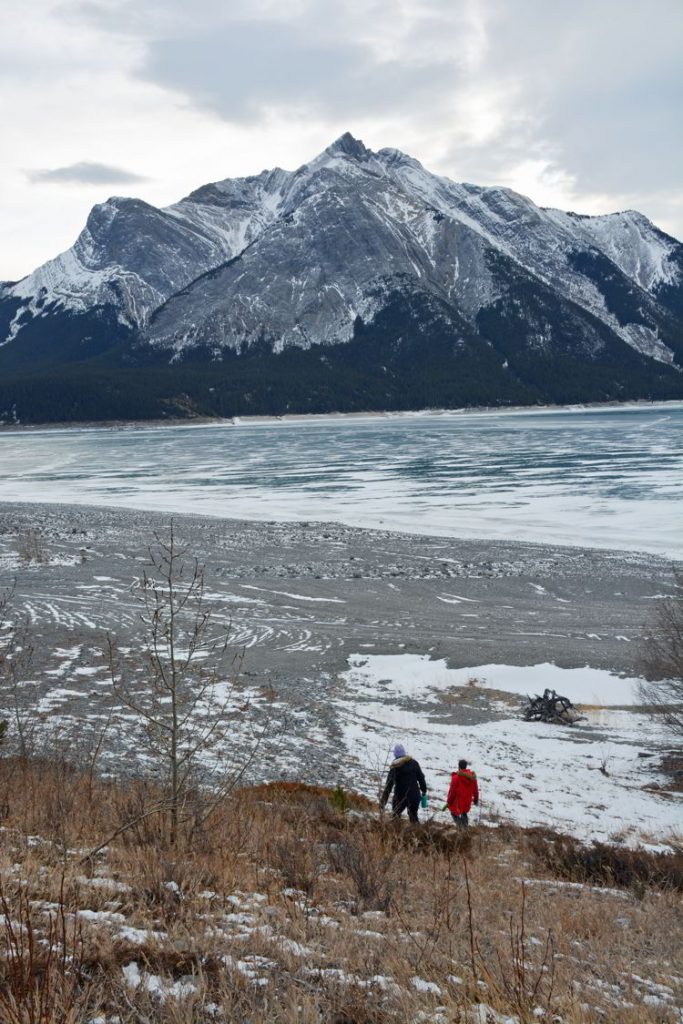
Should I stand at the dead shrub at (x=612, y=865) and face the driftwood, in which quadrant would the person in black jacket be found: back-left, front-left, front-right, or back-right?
front-left

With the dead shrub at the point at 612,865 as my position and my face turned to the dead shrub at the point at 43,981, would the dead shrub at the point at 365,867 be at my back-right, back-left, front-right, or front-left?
front-right

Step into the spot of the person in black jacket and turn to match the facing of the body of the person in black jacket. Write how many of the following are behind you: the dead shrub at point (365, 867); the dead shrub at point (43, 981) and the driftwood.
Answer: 2

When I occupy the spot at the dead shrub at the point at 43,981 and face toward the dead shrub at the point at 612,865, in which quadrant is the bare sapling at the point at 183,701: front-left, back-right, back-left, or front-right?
front-left

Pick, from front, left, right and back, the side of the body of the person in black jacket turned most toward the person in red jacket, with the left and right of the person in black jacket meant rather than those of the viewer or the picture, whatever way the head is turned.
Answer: right

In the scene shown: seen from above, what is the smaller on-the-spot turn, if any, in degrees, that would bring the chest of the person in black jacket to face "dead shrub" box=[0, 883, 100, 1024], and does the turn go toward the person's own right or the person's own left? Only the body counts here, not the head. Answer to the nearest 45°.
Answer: approximately 180°

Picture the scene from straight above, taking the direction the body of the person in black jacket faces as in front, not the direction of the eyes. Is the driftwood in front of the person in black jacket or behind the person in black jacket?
in front

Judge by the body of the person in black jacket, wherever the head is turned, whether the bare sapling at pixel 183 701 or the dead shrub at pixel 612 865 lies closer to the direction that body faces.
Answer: the bare sapling

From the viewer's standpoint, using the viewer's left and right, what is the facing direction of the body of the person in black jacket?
facing away from the viewer

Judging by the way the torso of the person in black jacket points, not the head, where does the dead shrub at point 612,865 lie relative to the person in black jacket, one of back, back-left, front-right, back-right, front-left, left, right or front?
back-right

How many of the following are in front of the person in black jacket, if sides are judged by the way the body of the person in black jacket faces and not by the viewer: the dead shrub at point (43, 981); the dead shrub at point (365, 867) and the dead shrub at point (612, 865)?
0

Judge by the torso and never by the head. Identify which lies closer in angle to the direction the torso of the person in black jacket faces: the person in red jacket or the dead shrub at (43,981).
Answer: the person in red jacket

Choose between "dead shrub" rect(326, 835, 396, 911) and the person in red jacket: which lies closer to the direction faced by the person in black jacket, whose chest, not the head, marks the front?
the person in red jacket

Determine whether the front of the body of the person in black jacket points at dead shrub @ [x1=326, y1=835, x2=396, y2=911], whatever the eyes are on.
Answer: no
